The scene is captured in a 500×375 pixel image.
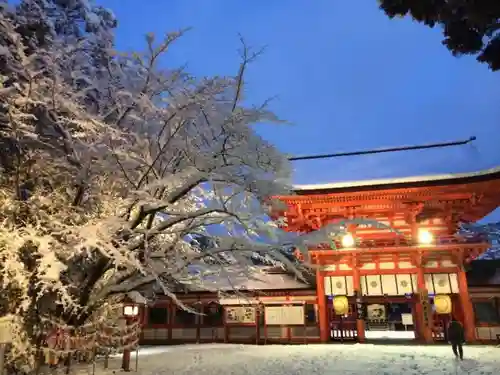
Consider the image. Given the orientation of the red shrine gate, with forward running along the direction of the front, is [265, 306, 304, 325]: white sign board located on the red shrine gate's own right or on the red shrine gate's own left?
on the red shrine gate's own right

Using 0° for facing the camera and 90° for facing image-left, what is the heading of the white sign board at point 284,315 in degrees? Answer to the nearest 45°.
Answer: approximately 0°

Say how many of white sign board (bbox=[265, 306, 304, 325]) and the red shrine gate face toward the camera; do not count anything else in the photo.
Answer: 2

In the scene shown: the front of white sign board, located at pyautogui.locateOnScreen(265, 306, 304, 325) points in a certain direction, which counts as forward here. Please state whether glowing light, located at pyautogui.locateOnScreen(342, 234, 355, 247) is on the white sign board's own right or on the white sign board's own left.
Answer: on the white sign board's own left

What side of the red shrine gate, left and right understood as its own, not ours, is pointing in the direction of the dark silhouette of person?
front

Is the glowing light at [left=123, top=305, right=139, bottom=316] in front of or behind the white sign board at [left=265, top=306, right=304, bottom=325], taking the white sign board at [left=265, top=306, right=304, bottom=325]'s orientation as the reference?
in front

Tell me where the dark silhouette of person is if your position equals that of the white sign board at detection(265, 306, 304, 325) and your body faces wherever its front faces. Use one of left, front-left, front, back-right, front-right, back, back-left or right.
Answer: front-left

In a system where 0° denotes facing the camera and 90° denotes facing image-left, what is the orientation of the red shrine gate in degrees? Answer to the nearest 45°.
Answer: approximately 0°

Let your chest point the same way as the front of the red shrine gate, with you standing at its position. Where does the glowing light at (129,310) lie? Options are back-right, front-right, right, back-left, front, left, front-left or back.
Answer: front-right

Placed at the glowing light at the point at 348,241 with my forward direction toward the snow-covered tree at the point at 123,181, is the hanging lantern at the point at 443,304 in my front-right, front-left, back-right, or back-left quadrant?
back-left

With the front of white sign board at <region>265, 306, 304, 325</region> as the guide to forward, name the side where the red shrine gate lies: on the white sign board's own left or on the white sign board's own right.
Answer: on the white sign board's own left

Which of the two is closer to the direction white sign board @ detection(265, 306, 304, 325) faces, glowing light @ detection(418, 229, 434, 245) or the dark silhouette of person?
the dark silhouette of person
